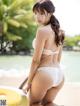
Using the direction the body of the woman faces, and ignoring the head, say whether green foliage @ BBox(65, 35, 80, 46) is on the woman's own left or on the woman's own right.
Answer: on the woman's own right

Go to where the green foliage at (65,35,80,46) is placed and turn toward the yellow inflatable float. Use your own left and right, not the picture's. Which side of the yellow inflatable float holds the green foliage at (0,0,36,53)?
right
